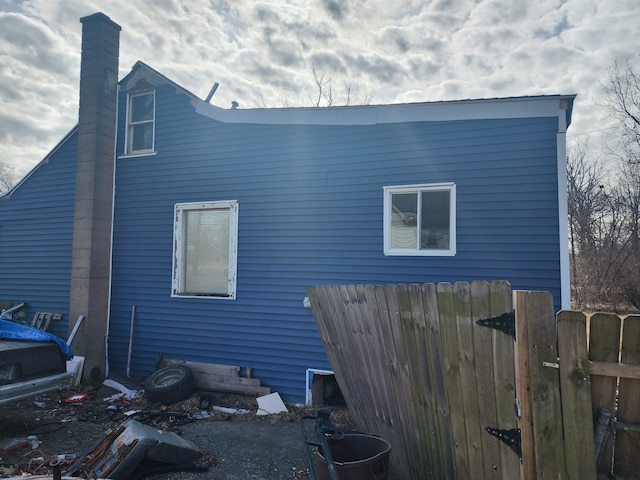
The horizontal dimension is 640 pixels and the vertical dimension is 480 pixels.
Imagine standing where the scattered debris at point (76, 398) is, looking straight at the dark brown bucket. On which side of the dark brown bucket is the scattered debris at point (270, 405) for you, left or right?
left

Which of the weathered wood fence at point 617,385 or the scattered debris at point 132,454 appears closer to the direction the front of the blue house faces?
the scattered debris
